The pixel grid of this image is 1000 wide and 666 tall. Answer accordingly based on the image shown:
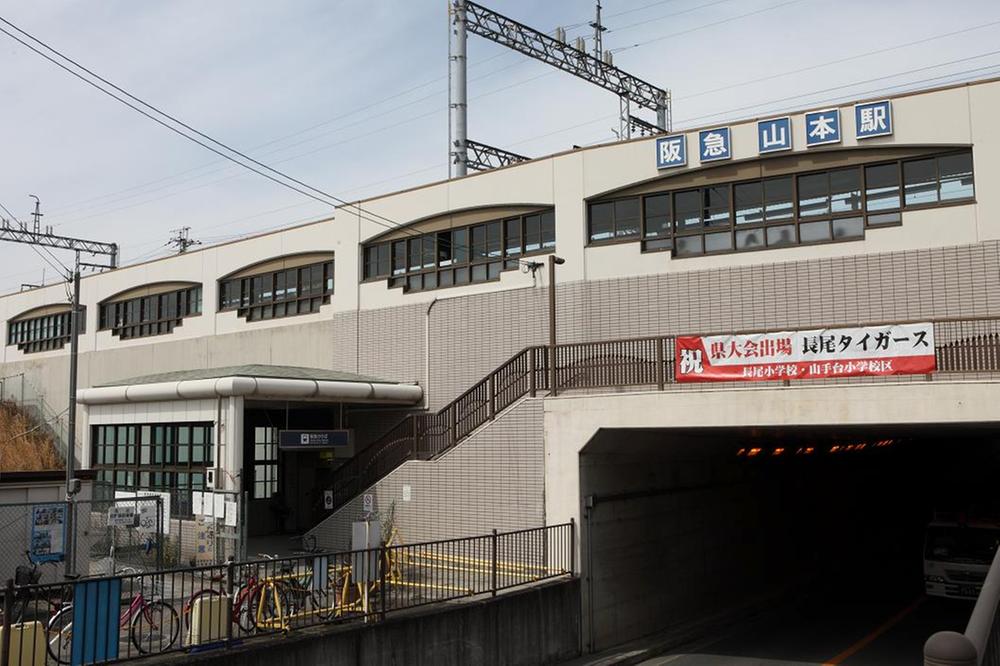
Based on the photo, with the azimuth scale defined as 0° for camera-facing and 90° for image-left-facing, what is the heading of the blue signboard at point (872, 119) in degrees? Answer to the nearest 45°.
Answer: approximately 0°

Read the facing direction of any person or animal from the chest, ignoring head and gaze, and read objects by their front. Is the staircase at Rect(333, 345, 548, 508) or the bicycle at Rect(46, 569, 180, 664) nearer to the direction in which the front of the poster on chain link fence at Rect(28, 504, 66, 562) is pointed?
the bicycle

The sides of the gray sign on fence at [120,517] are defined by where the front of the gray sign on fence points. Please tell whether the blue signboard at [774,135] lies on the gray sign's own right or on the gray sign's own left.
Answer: on the gray sign's own left

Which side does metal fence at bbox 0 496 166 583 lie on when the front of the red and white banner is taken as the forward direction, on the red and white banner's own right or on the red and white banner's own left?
on the red and white banner's own right

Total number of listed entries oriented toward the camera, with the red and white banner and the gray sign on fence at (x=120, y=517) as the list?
2

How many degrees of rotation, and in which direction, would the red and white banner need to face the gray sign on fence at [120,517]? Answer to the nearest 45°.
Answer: approximately 90° to its right

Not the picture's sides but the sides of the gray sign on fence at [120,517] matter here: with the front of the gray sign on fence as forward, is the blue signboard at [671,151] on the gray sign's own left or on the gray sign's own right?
on the gray sign's own left

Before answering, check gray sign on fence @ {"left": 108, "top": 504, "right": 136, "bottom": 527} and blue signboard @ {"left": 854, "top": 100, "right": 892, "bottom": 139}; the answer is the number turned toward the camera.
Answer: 2

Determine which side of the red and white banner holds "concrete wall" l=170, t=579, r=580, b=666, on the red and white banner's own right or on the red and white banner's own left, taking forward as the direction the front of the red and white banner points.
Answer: on the red and white banner's own right

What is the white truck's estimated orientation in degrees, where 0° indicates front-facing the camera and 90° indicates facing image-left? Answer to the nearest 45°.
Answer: approximately 0°
